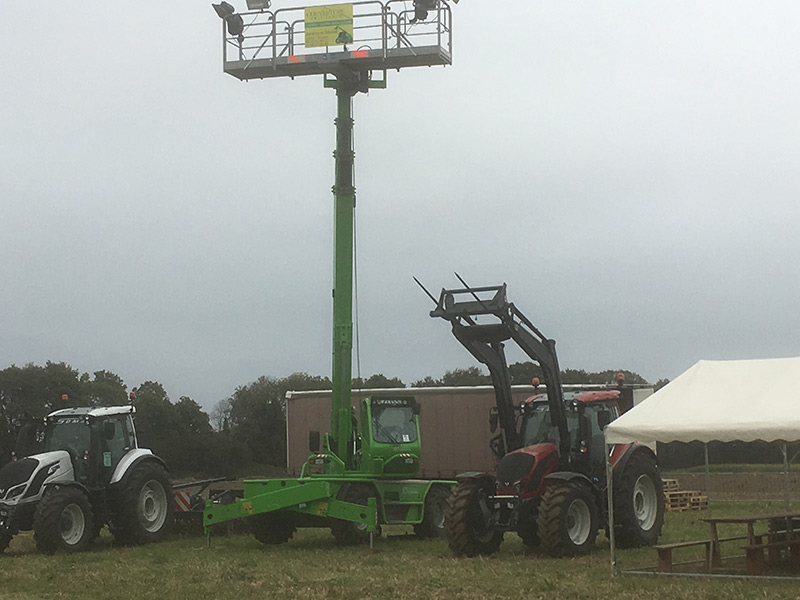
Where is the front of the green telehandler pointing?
toward the camera

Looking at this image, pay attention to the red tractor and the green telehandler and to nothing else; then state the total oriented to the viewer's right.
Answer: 0

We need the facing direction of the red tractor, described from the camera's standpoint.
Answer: facing the viewer and to the left of the viewer

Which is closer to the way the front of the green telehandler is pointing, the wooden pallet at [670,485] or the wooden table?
the wooden table

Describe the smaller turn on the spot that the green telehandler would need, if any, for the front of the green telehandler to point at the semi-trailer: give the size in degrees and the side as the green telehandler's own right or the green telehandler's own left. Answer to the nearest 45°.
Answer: approximately 180°

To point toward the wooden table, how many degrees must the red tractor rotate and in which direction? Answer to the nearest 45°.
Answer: approximately 90° to its left

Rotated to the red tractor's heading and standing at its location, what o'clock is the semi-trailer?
The semi-trailer is roughly at 4 o'clock from the red tractor.

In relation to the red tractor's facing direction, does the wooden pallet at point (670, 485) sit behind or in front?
behind

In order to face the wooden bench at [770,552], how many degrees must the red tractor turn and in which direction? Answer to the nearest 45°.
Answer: approximately 90° to its left

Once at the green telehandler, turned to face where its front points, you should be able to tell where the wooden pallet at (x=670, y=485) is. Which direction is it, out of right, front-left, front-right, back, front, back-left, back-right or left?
back-left

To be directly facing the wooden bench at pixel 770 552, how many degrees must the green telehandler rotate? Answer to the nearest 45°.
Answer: approximately 45° to its left

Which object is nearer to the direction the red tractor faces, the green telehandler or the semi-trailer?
the green telehandler

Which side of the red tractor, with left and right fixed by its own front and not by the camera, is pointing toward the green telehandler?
right
